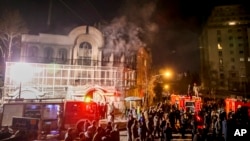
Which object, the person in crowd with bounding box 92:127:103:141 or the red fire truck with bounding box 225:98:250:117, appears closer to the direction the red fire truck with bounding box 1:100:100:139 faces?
the red fire truck

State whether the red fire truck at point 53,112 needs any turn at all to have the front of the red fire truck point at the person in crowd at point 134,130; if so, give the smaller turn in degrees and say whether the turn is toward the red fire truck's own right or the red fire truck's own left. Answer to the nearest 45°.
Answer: approximately 45° to the red fire truck's own right

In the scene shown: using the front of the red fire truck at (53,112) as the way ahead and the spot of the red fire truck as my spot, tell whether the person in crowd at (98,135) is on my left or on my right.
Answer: on my right

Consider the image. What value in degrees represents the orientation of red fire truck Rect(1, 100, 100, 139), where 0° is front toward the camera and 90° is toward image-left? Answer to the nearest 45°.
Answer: approximately 270°

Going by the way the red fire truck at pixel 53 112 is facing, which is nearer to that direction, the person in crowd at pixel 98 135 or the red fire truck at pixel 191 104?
the red fire truck

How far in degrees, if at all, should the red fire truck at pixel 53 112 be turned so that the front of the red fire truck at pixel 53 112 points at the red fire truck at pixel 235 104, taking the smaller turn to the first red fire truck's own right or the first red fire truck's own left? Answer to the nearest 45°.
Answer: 0° — it already faces it
